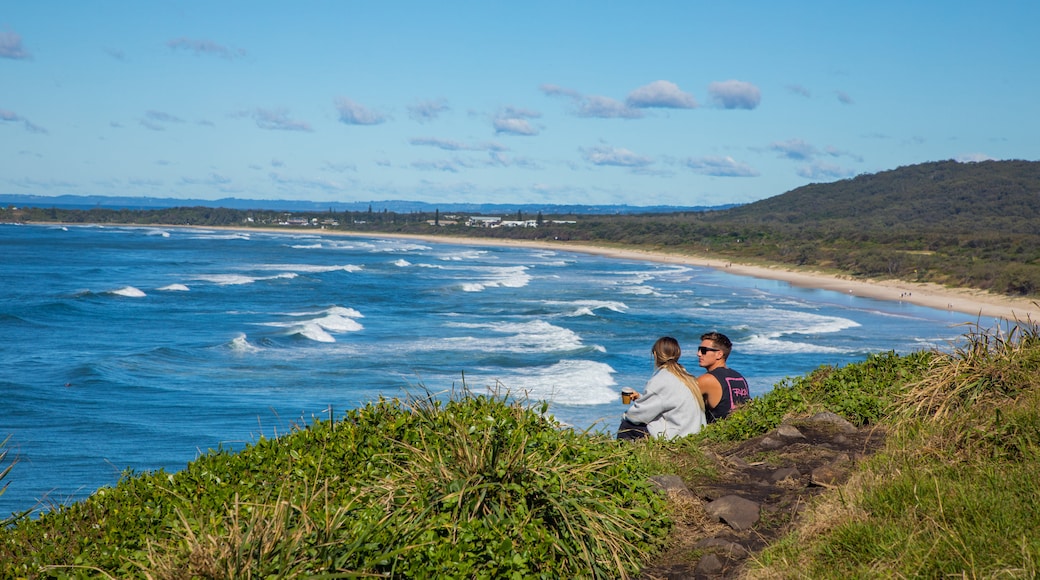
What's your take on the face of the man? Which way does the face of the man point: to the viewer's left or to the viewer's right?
to the viewer's left

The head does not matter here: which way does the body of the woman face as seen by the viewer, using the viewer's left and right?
facing away from the viewer and to the left of the viewer

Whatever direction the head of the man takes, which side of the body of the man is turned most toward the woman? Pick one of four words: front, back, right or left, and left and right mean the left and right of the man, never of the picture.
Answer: left

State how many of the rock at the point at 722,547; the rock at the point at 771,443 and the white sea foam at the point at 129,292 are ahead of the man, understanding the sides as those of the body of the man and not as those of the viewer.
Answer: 1

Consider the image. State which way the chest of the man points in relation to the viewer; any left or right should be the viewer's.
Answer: facing away from the viewer and to the left of the viewer

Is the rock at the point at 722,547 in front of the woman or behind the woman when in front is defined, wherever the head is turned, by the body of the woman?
behind

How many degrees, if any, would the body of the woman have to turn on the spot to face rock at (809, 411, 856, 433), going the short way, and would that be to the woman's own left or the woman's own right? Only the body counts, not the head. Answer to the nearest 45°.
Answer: approximately 135° to the woman's own right

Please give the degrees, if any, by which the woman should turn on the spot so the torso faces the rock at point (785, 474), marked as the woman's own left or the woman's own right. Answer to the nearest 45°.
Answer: approximately 180°

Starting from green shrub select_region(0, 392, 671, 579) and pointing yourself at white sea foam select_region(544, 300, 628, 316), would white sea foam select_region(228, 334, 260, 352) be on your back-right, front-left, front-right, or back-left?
front-left

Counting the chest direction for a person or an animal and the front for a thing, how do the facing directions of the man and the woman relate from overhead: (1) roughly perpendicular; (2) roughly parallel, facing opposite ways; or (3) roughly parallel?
roughly parallel

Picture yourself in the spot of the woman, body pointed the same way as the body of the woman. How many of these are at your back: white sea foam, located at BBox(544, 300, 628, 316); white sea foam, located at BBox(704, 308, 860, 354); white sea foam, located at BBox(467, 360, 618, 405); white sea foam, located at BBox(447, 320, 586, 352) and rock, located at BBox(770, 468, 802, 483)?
1

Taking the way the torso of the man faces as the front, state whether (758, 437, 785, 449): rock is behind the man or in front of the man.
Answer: behind

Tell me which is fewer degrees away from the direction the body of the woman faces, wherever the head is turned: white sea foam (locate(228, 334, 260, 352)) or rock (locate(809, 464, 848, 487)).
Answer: the white sea foam

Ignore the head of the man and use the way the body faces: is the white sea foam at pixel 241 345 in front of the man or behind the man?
in front

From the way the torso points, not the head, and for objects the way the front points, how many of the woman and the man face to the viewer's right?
0

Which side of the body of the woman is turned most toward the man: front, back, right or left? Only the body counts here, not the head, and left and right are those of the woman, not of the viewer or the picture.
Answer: right
